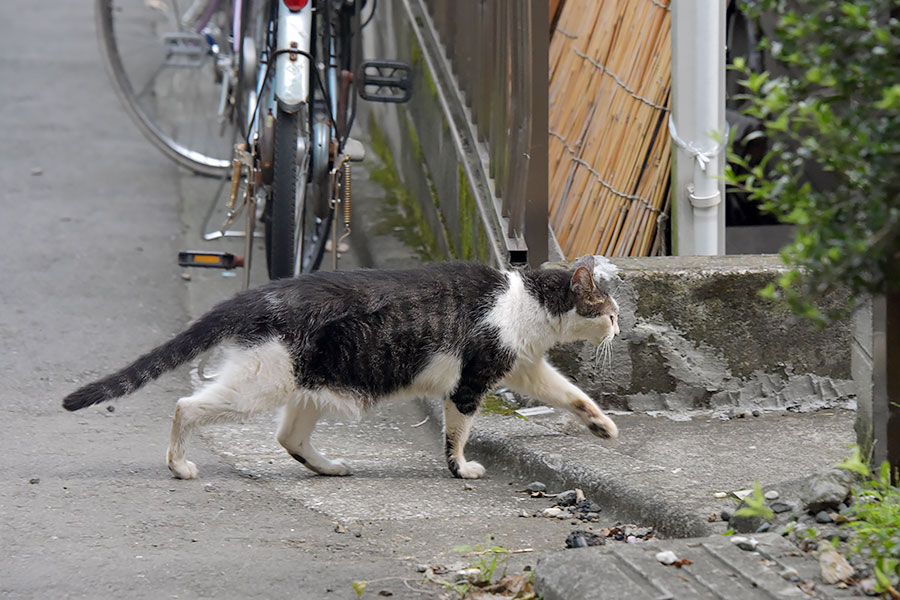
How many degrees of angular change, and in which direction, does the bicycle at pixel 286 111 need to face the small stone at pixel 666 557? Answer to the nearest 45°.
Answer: approximately 180°

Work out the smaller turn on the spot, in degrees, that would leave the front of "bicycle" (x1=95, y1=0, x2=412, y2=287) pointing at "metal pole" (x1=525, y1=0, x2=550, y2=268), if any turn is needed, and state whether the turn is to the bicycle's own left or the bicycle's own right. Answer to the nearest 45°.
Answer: approximately 135° to the bicycle's own right

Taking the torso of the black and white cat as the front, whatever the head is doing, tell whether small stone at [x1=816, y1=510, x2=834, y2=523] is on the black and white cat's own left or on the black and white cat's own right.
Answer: on the black and white cat's own right

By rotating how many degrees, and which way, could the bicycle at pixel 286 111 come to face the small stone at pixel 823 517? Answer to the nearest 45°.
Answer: approximately 180°

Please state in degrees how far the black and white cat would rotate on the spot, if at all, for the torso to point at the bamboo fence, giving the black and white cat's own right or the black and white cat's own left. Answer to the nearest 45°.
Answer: approximately 45° to the black and white cat's own left

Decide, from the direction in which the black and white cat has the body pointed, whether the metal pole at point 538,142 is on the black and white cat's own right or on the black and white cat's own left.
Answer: on the black and white cat's own left

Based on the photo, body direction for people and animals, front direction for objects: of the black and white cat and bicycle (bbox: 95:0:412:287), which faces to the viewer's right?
the black and white cat

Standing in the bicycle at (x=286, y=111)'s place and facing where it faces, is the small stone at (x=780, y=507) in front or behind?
behind

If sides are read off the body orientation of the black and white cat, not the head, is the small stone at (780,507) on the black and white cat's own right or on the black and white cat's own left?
on the black and white cat's own right

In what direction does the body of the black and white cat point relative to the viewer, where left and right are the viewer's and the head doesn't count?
facing to the right of the viewer

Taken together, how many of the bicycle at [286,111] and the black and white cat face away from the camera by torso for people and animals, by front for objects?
1

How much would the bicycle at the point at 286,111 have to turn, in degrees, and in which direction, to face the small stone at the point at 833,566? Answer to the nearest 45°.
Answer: approximately 180°

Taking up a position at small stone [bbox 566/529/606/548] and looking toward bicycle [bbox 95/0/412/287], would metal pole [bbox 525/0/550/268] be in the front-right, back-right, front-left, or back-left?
front-right

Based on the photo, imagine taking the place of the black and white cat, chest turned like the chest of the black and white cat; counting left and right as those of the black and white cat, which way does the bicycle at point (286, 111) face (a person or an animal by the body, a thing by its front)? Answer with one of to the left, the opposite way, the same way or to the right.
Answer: to the left

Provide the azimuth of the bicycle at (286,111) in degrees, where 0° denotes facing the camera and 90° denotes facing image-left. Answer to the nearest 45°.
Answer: approximately 180°

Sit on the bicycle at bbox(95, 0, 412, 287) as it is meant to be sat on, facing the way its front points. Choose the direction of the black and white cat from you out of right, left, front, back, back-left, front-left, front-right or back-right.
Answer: back

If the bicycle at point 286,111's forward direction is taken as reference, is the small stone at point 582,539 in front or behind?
behind
